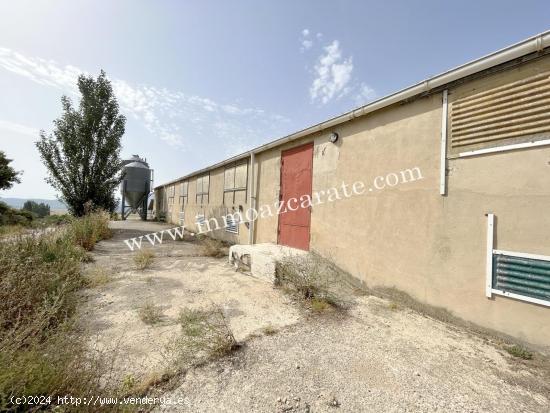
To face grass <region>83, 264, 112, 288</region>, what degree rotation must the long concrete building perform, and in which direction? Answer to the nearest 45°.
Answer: approximately 45° to its left

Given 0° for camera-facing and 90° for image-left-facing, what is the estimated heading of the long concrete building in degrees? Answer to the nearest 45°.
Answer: approximately 45°

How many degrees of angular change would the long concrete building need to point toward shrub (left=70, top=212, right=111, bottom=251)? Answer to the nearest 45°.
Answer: approximately 45° to its right

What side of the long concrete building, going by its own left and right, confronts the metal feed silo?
right

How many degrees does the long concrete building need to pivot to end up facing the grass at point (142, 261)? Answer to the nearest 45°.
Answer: approximately 45° to its right

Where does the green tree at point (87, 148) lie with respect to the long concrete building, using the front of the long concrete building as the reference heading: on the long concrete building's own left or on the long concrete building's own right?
on the long concrete building's own right

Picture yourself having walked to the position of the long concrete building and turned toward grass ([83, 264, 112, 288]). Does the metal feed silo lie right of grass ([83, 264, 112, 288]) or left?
right
